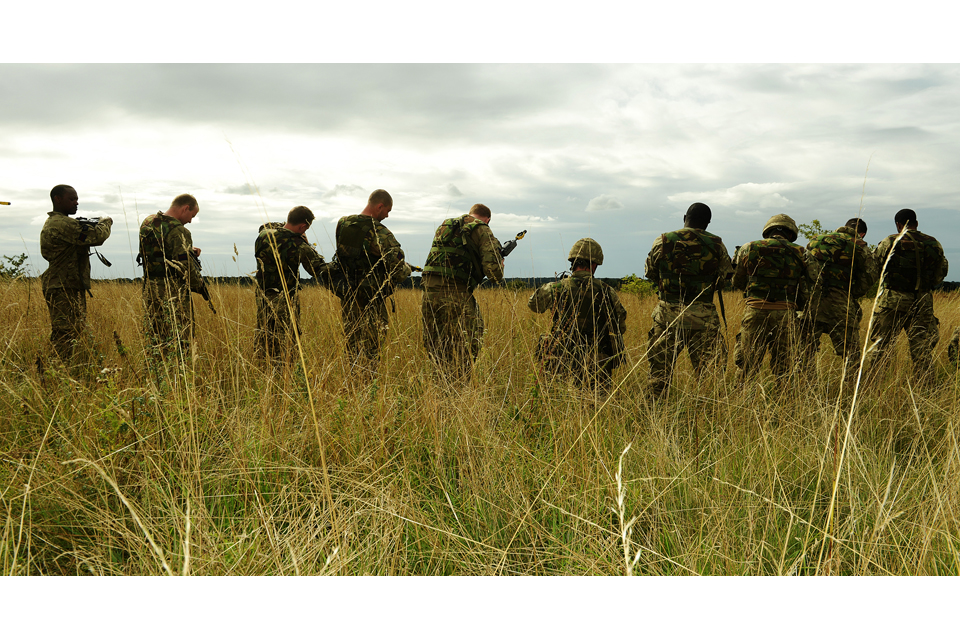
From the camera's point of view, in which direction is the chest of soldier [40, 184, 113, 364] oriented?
to the viewer's right

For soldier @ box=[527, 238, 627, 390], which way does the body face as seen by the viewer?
away from the camera

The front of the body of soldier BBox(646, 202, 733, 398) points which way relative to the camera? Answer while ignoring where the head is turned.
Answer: away from the camera

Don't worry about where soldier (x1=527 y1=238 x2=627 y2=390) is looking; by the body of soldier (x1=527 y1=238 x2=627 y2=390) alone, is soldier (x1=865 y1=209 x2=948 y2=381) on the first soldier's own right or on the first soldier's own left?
on the first soldier's own right

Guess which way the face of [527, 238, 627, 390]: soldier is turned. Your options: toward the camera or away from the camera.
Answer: away from the camera

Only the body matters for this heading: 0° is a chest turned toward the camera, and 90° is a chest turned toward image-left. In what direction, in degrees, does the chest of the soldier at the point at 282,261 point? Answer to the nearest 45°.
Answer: approximately 225°

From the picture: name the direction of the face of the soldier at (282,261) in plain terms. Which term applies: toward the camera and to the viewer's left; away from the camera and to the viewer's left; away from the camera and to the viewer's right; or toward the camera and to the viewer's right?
away from the camera and to the viewer's right

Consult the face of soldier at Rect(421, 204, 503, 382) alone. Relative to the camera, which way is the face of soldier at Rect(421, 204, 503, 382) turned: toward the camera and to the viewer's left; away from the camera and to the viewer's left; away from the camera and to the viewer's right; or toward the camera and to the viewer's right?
away from the camera and to the viewer's right

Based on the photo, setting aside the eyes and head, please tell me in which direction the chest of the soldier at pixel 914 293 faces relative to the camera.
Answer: away from the camera

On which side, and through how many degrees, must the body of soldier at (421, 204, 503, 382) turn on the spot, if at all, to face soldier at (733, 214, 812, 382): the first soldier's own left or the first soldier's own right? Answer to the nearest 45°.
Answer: approximately 45° to the first soldier's own right
